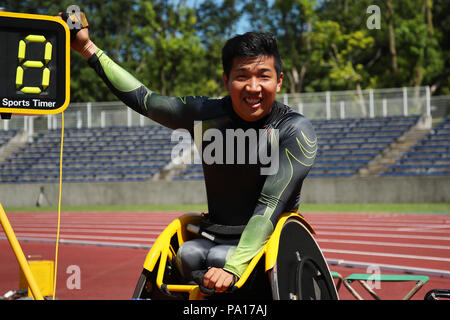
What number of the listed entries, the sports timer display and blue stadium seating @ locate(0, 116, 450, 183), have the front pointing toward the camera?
2

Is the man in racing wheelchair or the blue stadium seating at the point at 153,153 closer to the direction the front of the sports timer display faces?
the man in racing wheelchair

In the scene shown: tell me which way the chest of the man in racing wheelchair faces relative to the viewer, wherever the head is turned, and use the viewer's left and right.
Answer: facing the viewer and to the left of the viewer

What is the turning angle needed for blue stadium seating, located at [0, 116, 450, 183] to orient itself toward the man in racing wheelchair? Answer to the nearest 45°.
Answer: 0° — it already faces them

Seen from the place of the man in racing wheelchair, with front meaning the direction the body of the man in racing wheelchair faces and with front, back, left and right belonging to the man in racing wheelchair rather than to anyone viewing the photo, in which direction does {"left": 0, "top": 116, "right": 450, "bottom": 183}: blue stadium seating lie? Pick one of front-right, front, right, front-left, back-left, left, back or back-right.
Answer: back-right

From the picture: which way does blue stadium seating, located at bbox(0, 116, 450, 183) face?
toward the camera

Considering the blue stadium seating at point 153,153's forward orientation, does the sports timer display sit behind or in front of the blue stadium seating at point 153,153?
in front

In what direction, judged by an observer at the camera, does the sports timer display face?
facing the viewer

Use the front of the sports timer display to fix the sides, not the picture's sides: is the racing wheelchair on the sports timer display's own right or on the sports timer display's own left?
on the sports timer display's own left

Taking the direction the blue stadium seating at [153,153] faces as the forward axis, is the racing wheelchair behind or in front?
in front

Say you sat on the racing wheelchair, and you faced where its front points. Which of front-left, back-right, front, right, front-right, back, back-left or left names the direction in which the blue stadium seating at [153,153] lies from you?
back-right
